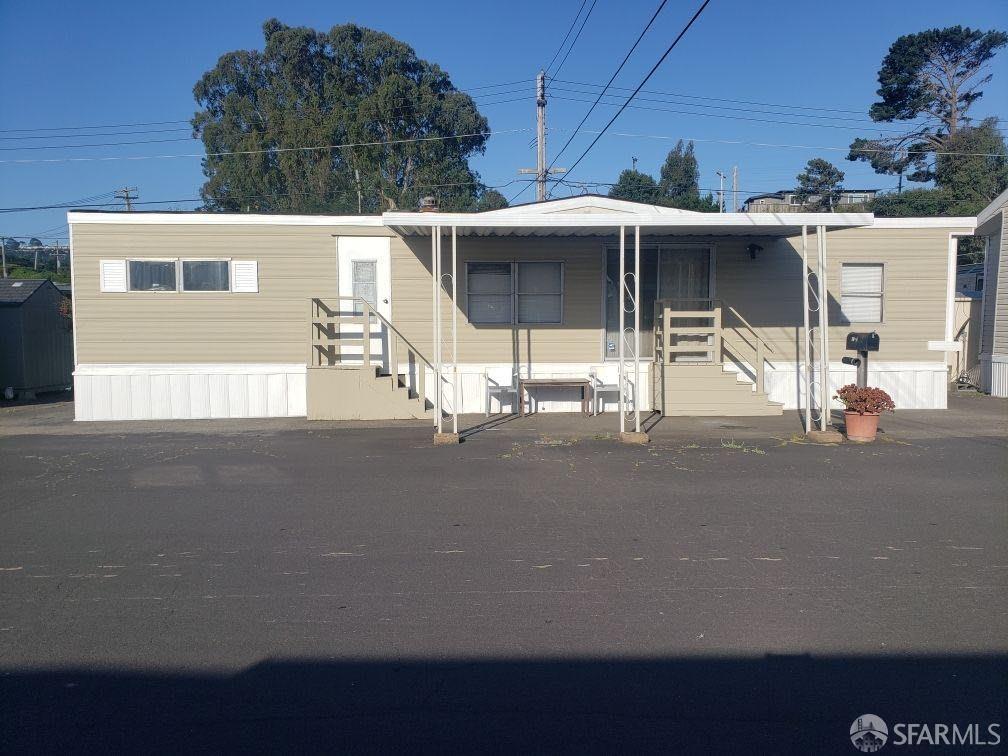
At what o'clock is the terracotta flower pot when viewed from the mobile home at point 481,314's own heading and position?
The terracotta flower pot is roughly at 10 o'clock from the mobile home.

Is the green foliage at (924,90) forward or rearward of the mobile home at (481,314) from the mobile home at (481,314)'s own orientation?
rearward

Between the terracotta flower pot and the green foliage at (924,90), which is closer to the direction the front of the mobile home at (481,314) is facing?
the terracotta flower pot

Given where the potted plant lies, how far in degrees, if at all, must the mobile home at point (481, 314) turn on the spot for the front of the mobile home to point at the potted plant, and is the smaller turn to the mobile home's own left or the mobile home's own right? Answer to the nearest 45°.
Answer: approximately 45° to the mobile home's own left

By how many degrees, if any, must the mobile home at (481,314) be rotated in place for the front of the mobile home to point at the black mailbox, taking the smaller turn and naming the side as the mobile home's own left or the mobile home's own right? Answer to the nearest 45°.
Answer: approximately 90° to the mobile home's own left

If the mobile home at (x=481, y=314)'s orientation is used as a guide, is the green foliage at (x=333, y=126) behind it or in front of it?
behind

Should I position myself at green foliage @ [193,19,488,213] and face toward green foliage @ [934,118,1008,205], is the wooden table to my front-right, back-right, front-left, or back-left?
front-right

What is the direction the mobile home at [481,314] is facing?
toward the camera

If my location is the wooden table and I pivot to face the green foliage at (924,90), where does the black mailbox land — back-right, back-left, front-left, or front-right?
front-right

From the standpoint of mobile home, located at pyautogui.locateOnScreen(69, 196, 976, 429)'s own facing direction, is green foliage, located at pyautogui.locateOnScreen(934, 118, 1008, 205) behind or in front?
behind

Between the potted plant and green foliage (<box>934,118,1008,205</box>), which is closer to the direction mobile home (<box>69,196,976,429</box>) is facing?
the potted plant
